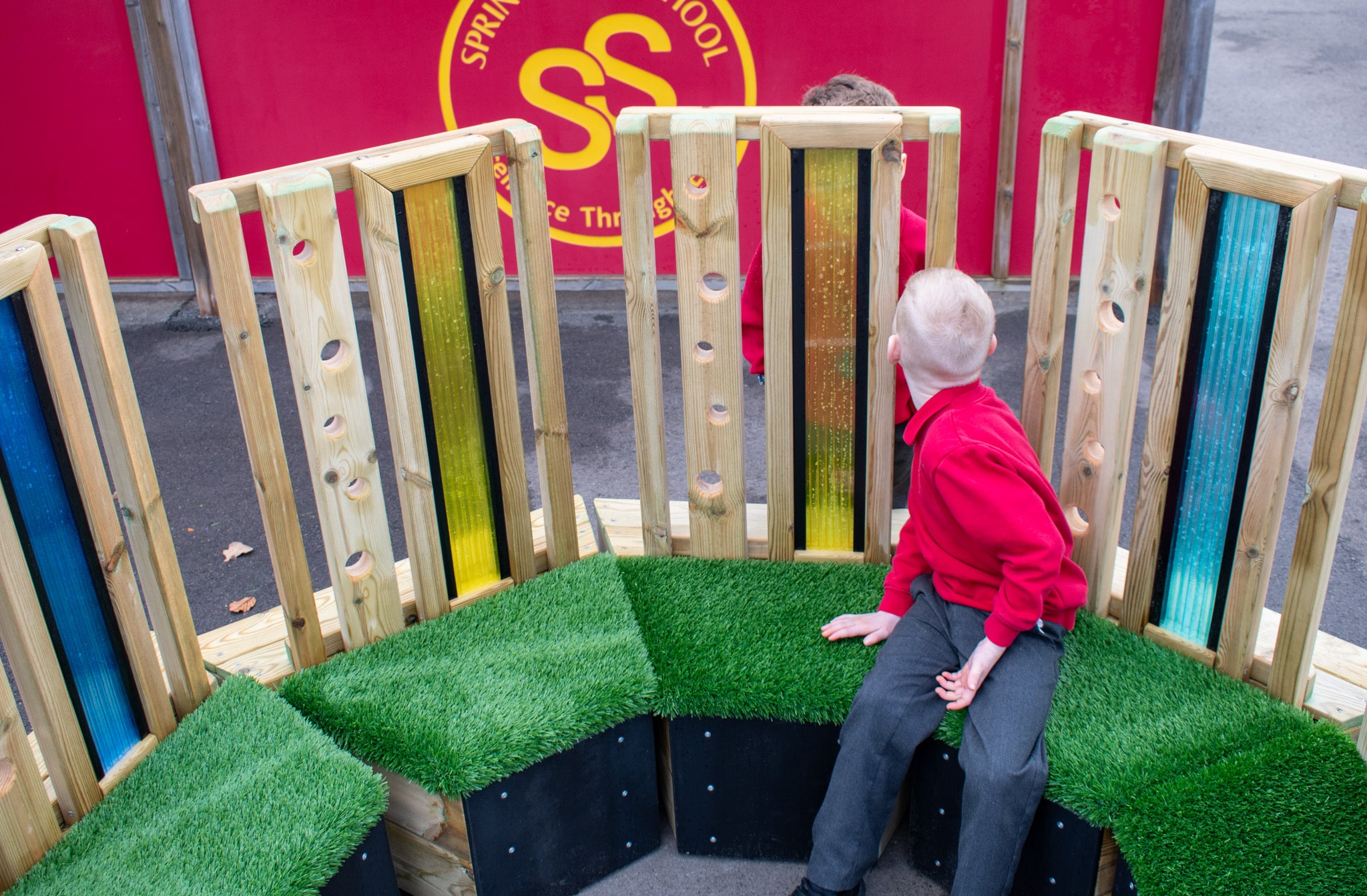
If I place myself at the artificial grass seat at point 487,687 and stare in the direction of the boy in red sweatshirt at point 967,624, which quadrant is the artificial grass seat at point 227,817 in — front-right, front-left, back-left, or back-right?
back-right

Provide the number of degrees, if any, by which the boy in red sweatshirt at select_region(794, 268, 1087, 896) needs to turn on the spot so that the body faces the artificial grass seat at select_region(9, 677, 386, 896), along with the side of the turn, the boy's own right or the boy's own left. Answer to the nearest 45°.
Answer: approximately 45° to the boy's own right

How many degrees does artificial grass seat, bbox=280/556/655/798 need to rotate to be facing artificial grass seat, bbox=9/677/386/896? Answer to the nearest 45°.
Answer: approximately 90° to its right

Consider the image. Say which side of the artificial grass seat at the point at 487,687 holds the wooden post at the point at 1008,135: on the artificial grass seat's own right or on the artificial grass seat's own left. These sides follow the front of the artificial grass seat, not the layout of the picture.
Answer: on the artificial grass seat's own left

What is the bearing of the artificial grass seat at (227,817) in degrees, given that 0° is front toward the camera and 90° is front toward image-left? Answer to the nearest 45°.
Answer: approximately 315°

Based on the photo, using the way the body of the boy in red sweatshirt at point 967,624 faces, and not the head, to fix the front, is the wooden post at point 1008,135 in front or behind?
behind

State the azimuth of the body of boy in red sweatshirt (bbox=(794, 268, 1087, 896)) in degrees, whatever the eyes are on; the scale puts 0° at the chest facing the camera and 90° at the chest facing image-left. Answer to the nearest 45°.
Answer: approximately 45°

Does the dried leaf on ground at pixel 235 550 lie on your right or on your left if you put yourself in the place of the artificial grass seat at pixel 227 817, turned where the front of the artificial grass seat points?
on your left

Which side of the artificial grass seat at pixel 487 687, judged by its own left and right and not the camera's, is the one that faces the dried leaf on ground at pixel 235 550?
back

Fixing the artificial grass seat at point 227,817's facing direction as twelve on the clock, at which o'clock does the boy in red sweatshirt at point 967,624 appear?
The boy in red sweatshirt is roughly at 11 o'clock from the artificial grass seat.
